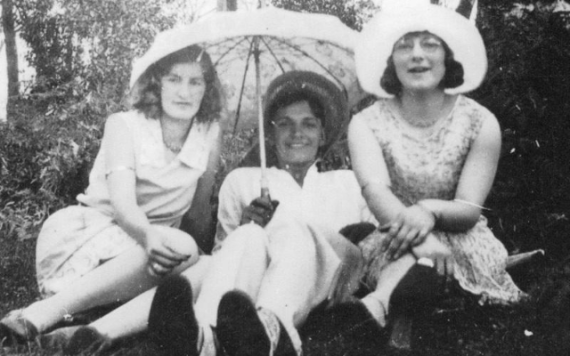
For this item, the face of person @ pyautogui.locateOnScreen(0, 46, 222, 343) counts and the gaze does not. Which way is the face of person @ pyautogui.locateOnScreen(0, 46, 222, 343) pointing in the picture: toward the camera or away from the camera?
toward the camera

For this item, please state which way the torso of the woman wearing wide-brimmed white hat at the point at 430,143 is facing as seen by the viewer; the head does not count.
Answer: toward the camera

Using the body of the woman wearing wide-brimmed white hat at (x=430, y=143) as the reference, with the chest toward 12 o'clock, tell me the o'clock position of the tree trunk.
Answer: The tree trunk is roughly at 4 o'clock from the woman wearing wide-brimmed white hat.

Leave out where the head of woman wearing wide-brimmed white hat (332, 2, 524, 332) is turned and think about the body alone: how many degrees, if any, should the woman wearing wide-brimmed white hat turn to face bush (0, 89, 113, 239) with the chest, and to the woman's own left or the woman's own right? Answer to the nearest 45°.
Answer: approximately 135° to the woman's own right

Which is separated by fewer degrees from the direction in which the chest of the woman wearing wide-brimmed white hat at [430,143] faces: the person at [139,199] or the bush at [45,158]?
the person

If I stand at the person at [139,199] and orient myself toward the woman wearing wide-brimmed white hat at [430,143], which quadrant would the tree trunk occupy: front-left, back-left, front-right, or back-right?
back-left

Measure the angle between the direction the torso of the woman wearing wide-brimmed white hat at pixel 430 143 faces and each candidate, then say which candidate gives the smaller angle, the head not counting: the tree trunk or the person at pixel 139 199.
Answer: the person

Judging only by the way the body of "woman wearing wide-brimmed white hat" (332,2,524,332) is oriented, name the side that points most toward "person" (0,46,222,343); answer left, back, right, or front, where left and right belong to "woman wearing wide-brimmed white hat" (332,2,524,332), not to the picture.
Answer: right
